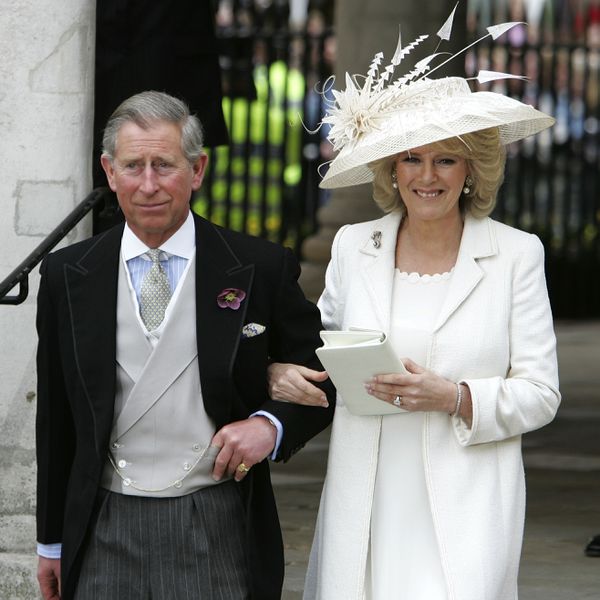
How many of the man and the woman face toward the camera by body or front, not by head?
2

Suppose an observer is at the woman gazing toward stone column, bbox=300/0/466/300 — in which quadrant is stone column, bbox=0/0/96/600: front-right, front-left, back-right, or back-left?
front-left

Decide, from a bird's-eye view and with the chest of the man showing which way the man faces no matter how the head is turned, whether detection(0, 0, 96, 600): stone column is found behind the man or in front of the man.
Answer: behind

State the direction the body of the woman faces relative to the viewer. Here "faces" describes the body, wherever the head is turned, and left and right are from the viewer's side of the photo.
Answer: facing the viewer

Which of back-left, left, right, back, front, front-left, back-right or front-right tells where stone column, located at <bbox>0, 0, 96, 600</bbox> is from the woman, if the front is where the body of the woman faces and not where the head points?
back-right

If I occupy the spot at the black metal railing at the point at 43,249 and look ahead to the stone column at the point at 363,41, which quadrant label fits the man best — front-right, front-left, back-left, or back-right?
back-right

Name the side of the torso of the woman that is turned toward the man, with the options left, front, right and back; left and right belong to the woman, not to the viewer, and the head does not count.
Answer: right

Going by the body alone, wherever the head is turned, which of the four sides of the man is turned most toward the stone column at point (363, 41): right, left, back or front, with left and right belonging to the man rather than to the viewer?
back

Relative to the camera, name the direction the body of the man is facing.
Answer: toward the camera

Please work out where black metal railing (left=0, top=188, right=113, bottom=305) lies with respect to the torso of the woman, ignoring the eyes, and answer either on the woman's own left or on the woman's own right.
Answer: on the woman's own right

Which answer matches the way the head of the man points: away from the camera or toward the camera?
toward the camera

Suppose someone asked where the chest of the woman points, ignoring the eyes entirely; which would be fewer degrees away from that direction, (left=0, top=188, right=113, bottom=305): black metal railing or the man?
the man
